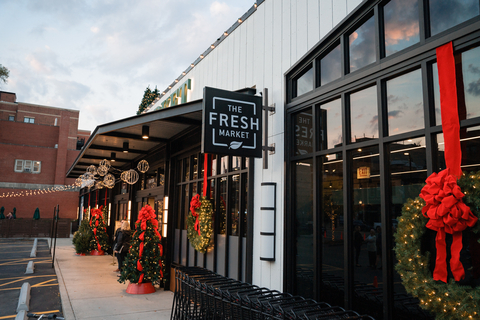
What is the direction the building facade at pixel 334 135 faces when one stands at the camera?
facing the viewer and to the left of the viewer

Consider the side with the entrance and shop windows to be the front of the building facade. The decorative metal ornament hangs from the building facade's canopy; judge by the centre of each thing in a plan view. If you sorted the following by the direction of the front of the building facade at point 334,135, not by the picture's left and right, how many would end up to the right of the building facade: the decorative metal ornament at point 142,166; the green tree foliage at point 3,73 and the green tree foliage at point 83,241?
3

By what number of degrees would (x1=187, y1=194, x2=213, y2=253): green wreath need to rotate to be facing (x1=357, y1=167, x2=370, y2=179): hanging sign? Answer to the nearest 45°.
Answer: approximately 90° to its left

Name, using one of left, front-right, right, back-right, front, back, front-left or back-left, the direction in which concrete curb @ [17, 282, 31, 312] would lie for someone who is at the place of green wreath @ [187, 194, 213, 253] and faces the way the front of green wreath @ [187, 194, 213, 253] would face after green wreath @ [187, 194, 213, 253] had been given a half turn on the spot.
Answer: back-left

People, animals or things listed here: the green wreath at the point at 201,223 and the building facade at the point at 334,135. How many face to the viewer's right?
0

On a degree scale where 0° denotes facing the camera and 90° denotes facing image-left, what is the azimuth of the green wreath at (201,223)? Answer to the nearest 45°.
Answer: approximately 45°

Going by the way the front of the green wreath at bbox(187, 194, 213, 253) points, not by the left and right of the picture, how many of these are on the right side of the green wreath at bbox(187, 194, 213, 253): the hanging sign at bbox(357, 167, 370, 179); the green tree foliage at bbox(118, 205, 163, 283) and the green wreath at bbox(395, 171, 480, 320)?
1

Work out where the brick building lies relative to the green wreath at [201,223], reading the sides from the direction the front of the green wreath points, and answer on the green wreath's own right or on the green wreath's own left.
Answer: on the green wreath's own right

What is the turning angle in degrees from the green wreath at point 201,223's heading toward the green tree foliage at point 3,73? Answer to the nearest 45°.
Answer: approximately 90° to its right

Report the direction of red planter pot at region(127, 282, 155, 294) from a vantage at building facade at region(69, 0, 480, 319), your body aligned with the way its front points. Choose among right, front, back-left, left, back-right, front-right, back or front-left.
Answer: right

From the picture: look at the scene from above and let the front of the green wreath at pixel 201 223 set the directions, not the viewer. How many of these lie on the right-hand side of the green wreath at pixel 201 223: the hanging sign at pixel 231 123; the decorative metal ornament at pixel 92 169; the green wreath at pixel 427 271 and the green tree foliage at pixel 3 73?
2

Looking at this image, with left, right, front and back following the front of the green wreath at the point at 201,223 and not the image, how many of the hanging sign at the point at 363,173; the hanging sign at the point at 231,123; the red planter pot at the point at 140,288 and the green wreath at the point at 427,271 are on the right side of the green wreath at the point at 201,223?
1

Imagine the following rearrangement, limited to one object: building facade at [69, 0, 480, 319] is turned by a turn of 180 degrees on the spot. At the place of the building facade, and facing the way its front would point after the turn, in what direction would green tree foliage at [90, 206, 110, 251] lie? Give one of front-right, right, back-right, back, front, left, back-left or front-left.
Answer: left
